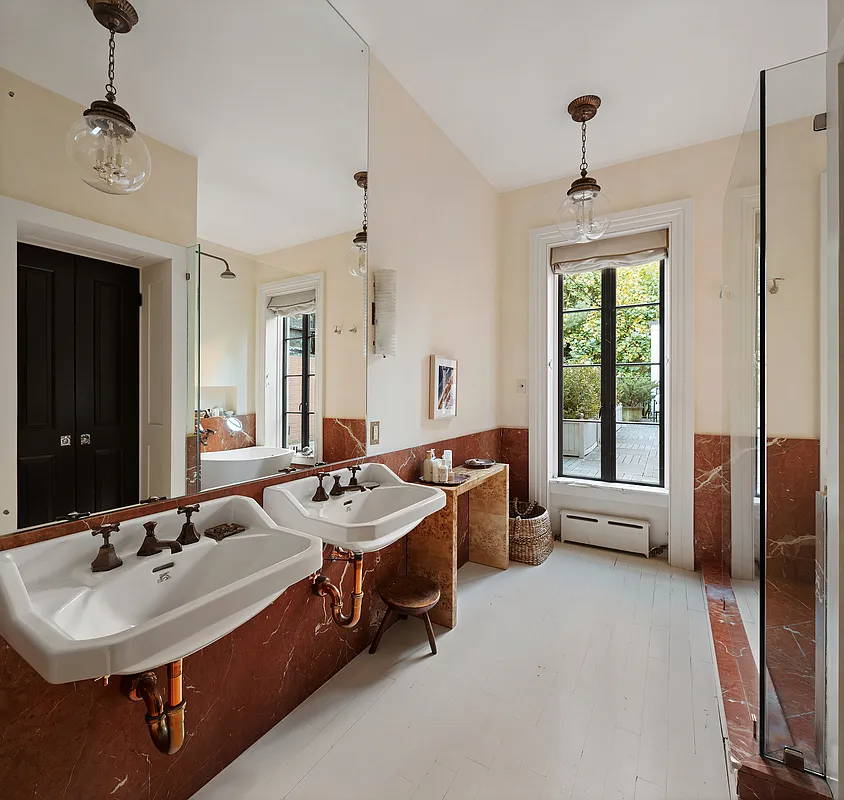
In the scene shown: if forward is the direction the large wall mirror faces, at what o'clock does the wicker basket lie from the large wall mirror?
The wicker basket is roughly at 10 o'clock from the large wall mirror.

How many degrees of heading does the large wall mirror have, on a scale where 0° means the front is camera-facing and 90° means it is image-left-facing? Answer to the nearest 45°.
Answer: approximately 315°

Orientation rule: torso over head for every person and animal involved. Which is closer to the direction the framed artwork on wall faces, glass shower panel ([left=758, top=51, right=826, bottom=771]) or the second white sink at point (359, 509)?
the glass shower panel

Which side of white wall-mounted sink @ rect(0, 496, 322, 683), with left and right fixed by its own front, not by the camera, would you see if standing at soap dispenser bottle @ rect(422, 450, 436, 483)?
left

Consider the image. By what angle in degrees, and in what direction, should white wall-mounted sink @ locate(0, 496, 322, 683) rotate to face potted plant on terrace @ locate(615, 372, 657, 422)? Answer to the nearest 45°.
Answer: approximately 45° to its left

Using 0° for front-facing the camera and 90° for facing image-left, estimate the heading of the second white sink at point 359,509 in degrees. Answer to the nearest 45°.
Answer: approximately 315°

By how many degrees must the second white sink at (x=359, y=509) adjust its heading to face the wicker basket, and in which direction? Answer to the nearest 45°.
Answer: approximately 90° to its left
